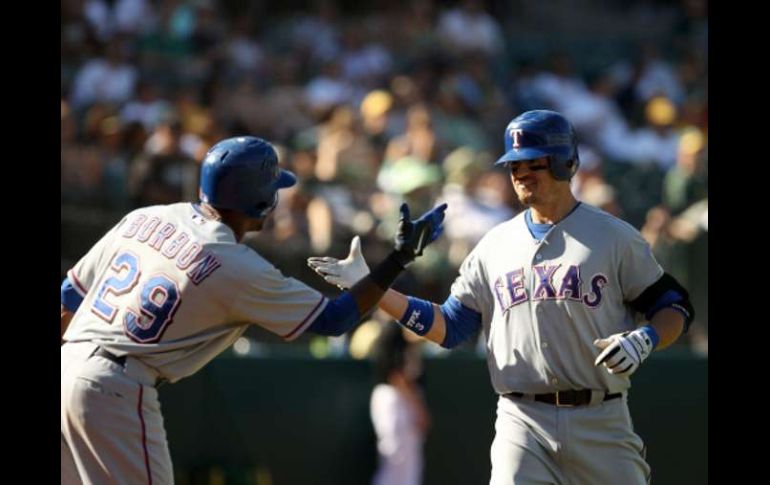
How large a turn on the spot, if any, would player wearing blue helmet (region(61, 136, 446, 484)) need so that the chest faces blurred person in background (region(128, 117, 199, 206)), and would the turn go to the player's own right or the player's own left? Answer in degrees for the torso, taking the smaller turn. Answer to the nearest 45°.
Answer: approximately 45° to the player's own left

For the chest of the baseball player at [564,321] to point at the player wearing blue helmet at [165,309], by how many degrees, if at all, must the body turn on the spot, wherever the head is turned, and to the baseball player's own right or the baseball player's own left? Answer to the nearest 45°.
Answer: approximately 90° to the baseball player's own right

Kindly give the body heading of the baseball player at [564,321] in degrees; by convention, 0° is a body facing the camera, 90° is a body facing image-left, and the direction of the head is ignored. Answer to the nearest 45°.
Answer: approximately 0°

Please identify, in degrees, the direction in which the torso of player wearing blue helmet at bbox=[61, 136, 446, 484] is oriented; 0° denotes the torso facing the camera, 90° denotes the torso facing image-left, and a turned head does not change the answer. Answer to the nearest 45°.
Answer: approximately 225°

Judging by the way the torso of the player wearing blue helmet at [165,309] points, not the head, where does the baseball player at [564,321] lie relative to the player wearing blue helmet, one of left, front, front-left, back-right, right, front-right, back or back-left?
front-right

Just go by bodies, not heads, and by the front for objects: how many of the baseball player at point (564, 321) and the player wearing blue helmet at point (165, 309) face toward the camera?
1

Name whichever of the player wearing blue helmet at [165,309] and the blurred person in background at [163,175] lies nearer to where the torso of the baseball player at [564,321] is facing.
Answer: the player wearing blue helmet
